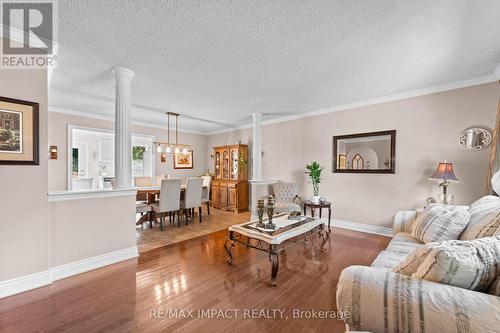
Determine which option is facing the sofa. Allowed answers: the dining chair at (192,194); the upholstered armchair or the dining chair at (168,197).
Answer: the upholstered armchair

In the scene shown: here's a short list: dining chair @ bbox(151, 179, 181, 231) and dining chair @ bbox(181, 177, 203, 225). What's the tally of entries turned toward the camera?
0

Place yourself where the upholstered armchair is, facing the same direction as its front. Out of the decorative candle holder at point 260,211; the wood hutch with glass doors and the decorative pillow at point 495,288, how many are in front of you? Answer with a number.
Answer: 2

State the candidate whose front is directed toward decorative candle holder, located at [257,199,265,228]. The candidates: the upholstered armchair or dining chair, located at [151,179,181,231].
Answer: the upholstered armchair

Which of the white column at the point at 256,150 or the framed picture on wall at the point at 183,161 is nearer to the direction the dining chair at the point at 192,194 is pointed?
the framed picture on wall

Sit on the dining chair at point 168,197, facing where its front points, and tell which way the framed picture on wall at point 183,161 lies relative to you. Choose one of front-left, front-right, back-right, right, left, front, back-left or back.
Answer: front-right

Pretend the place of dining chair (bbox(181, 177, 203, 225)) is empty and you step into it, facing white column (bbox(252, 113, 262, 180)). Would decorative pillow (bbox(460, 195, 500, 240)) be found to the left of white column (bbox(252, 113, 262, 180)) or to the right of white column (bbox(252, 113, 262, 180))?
right

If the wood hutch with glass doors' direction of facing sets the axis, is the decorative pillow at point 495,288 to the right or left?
on its left

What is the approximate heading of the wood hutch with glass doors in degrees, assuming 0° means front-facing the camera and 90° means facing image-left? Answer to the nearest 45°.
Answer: approximately 45°

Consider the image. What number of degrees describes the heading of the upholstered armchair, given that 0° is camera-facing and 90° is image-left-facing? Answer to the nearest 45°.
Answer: approximately 0°

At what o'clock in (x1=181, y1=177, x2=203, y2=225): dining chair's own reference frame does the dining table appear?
The dining table is roughly at 11 o'clock from the dining chair.

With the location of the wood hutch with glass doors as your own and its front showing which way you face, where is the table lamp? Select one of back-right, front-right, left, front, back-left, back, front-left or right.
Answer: left
